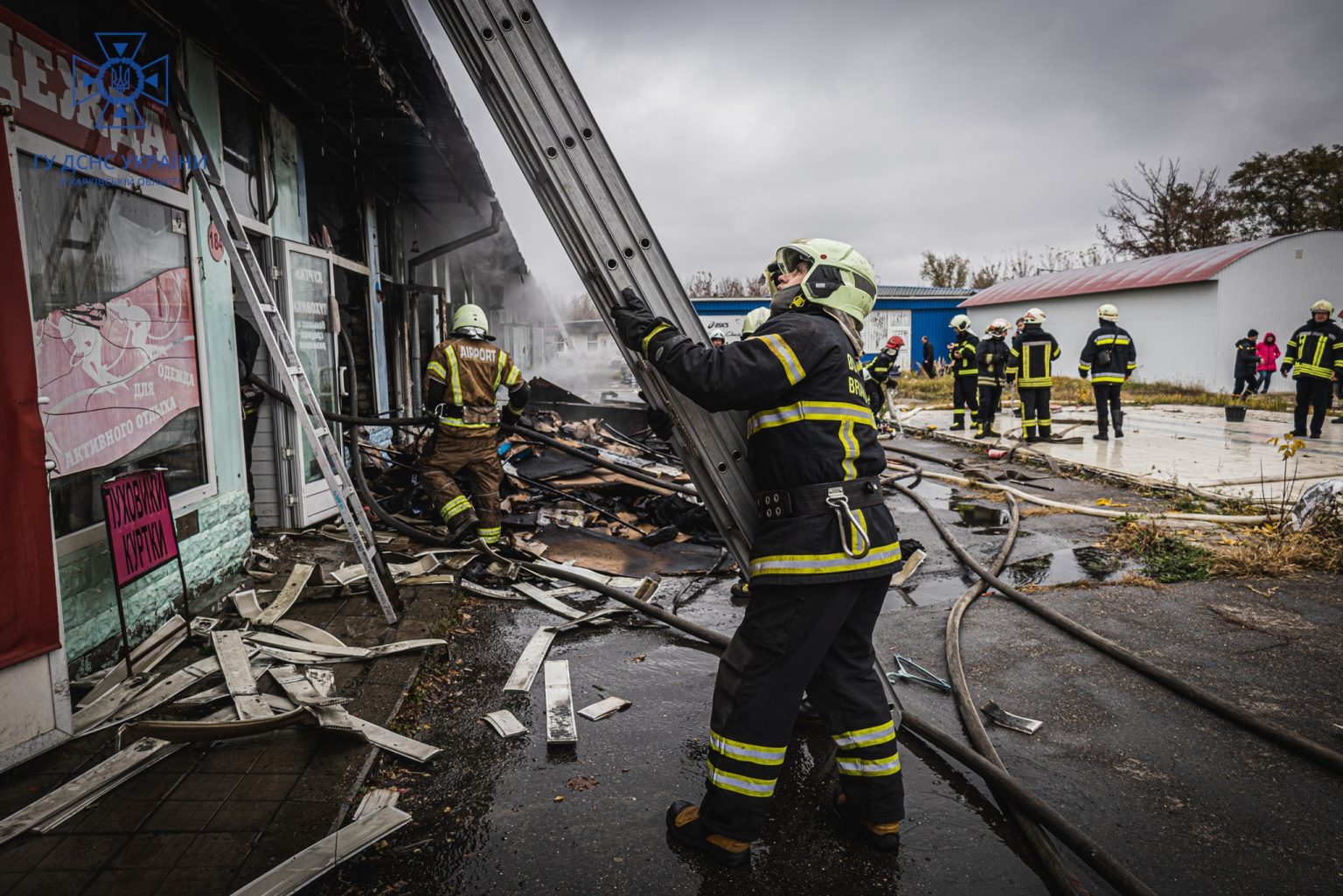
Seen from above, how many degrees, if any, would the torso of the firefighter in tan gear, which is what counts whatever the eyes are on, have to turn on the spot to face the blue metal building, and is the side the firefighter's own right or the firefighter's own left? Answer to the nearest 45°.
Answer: approximately 45° to the firefighter's own right

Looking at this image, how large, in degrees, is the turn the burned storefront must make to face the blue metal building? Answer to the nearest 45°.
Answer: approximately 45° to its left

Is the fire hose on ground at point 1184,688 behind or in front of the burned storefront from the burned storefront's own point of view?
in front

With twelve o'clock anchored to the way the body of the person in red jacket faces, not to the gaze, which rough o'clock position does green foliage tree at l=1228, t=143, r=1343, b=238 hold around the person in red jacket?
The green foliage tree is roughly at 6 o'clock from the person in red jacket.

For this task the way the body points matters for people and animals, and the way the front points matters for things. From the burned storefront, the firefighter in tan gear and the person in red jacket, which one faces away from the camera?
the firefighter in tan gear

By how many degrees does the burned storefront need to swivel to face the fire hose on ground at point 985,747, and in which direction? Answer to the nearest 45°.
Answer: approximately 45° to its right

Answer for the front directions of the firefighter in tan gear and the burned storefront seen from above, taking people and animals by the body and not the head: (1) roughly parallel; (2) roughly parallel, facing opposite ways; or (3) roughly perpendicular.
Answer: roughly perpendicular

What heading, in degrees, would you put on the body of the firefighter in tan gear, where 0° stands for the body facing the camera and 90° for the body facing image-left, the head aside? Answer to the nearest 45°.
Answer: approximately 180°

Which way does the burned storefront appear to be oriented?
to the viewer's right

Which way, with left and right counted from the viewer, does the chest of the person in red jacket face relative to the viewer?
facing the viewer

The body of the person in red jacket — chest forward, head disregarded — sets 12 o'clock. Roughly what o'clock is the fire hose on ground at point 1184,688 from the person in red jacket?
The fire hose on ground is roughly at 12 o'clock from the person in red jacket.

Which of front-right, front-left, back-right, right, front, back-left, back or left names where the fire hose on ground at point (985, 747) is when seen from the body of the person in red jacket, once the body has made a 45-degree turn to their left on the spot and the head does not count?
front-right

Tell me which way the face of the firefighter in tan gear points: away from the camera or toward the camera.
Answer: away from the camera

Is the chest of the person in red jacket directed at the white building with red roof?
no

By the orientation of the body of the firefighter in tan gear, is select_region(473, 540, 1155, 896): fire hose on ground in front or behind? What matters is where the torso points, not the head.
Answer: behind

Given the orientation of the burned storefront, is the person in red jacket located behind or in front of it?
in front

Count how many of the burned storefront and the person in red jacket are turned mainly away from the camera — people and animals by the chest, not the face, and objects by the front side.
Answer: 0
